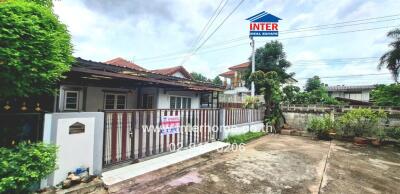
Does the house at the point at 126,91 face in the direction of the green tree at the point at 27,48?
no

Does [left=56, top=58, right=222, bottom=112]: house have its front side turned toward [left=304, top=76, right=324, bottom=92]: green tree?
no

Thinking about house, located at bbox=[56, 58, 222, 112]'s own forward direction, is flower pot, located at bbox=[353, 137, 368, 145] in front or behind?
in front

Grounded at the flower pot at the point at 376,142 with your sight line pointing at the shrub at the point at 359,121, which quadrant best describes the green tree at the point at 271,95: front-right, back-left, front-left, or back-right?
front-left

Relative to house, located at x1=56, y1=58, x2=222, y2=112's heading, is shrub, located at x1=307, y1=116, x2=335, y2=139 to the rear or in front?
in front

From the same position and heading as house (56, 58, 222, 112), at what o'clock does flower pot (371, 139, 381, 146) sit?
The flower pot is roughly at 11 o'clock from the house.

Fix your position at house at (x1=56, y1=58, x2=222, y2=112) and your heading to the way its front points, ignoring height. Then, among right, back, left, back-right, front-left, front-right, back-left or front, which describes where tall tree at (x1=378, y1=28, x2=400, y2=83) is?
front-left

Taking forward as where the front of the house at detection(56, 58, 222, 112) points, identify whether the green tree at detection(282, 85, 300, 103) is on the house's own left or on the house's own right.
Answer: on the house's own left

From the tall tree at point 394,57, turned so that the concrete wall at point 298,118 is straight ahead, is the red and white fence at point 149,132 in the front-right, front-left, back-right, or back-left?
front-left

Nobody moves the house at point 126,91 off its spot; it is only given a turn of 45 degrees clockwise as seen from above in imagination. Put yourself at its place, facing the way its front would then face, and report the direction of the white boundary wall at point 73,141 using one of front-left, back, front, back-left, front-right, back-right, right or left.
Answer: front

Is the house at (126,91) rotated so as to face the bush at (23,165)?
no

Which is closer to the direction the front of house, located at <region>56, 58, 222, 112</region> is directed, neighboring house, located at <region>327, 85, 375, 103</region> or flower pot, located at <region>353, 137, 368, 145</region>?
the flower pot

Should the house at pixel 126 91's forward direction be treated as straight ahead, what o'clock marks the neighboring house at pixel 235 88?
The neighboring house is roughly at 9 o'clock from the house.
